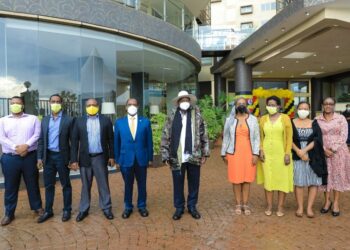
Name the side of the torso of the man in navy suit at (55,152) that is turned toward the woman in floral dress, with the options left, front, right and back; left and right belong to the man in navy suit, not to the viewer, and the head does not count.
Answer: left

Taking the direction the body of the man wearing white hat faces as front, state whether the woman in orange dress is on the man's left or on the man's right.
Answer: on the man's left

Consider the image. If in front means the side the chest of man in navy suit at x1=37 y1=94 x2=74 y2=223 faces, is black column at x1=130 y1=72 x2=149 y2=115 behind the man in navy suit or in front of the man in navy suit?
behind

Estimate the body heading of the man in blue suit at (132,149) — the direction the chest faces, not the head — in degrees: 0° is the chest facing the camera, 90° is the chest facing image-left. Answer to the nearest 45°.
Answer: approximately 0°

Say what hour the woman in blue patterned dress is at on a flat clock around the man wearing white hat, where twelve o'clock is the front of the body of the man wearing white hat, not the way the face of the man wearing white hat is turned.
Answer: The woman in blue patterned dress is roughly at 9 o'clock from the man wearing white hat.

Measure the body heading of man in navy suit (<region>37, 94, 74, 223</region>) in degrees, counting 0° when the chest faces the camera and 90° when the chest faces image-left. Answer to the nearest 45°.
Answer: approximately 0°

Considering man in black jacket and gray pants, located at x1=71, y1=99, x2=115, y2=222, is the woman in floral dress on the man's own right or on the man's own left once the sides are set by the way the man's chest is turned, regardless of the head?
on the man's own left

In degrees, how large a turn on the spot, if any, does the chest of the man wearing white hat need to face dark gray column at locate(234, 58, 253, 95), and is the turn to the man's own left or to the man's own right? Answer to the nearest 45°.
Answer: approximately 180°

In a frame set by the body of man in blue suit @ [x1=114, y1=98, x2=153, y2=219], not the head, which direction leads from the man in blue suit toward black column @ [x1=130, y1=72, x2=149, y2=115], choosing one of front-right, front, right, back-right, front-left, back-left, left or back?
back

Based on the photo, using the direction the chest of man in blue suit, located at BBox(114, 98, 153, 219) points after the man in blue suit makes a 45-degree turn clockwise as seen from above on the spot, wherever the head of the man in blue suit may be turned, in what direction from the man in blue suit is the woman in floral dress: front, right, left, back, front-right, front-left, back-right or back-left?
back-left

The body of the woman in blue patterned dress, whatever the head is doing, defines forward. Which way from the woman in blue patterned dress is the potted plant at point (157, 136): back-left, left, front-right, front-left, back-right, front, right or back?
back-right
